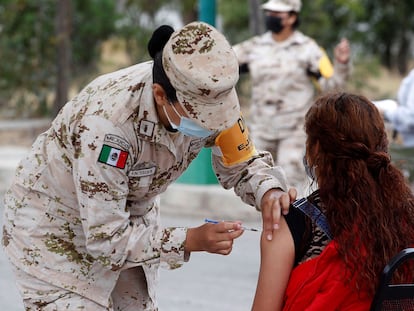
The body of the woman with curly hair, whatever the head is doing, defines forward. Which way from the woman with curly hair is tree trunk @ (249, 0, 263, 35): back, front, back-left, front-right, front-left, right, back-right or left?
front-right

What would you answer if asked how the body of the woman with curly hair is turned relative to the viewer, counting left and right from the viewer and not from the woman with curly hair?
facing away from the viewer and to the left of the viewer

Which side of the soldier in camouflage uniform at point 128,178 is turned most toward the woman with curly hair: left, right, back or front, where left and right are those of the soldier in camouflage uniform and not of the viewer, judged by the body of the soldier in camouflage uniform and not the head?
front

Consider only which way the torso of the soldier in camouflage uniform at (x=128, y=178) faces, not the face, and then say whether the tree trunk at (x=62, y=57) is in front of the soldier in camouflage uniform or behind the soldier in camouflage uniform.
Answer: behind

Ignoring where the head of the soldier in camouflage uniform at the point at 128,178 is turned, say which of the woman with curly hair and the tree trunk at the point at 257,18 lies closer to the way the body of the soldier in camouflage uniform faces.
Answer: the woman with curly hair

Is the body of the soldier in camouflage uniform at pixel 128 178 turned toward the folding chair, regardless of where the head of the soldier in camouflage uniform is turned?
yes

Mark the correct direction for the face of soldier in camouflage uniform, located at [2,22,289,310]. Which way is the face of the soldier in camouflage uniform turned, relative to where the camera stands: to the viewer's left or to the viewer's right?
to the viewer's right

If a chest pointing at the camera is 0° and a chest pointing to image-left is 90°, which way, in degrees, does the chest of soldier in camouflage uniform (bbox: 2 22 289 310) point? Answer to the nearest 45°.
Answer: approximately 315°

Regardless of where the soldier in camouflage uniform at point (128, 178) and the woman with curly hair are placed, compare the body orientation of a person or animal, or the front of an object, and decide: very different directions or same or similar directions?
very different directions
